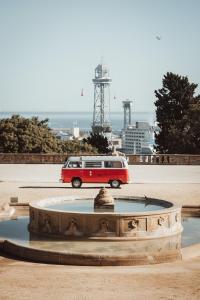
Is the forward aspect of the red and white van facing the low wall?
no

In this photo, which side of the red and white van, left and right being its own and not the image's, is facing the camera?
left

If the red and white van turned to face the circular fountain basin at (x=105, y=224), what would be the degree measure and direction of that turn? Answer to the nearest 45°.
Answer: approximately 90° to its left
